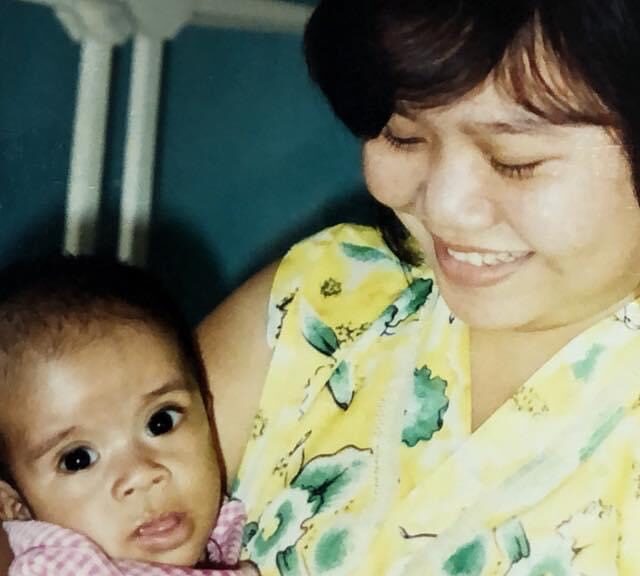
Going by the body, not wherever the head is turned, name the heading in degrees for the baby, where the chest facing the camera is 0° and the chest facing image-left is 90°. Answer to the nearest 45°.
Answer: approximately 0°
